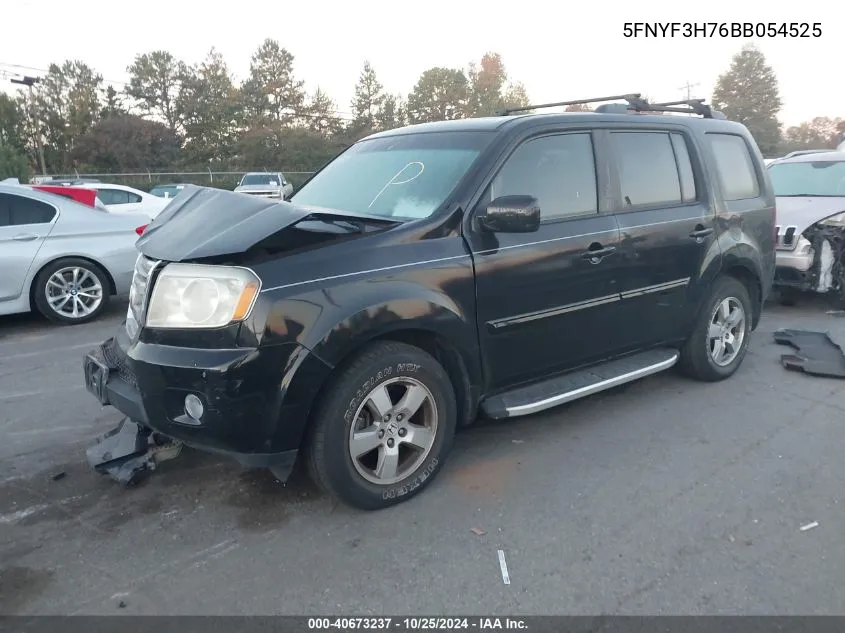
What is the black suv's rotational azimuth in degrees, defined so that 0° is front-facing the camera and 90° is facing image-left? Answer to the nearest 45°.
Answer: approximately 45°

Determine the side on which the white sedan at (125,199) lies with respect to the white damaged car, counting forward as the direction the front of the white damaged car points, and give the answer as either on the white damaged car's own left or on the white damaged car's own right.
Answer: on the white damaged car's own right

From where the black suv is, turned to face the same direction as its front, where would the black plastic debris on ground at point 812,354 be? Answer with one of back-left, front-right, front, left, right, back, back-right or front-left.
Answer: back

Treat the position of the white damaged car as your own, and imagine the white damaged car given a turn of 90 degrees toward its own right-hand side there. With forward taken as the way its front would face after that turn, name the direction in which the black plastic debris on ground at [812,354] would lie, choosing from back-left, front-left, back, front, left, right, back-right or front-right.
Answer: back-left

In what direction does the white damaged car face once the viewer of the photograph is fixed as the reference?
facing the viewer and to the left of the viewer

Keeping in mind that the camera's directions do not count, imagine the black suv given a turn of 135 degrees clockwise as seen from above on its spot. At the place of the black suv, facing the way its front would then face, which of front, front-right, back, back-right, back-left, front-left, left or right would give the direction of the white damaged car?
front-right
